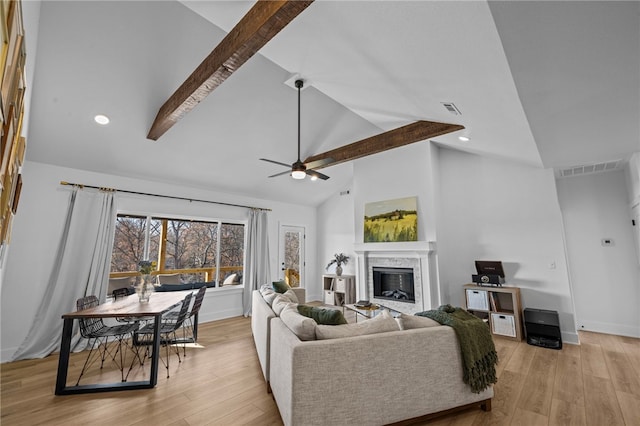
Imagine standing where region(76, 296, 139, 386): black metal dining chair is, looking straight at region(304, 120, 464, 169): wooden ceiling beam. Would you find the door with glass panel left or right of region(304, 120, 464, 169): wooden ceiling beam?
left

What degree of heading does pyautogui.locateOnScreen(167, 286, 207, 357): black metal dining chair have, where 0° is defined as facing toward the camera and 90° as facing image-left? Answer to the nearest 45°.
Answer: approximately 90°

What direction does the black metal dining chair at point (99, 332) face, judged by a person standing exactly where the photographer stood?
facing to the right of the viewer

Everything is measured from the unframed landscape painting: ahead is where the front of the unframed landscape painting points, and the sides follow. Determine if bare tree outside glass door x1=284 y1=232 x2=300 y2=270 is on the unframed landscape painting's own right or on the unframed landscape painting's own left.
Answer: on the unframed landscape painting's own right

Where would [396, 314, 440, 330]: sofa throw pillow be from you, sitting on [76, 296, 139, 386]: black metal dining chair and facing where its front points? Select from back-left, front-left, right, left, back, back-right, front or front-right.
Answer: front-right

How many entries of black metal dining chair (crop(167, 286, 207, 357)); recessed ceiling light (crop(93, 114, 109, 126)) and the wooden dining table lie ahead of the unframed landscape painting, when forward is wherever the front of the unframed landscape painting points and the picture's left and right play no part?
3

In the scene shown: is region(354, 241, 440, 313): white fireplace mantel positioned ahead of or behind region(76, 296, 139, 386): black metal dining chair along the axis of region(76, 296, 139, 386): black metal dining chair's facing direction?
ahead

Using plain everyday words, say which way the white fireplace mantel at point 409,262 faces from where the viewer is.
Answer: facing the viewer and to the left of the viewer

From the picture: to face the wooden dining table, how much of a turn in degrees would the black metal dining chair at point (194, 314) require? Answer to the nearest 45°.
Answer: approximately 45° to its left
